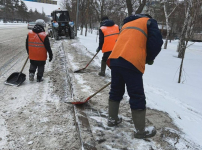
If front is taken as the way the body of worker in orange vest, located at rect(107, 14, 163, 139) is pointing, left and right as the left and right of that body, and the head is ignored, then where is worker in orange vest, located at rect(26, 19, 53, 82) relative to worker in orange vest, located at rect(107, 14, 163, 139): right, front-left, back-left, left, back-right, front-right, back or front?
left

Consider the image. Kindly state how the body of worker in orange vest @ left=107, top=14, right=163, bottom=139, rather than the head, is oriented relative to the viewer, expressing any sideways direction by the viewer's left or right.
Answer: facing away from the viewer and to the right of the viewer
